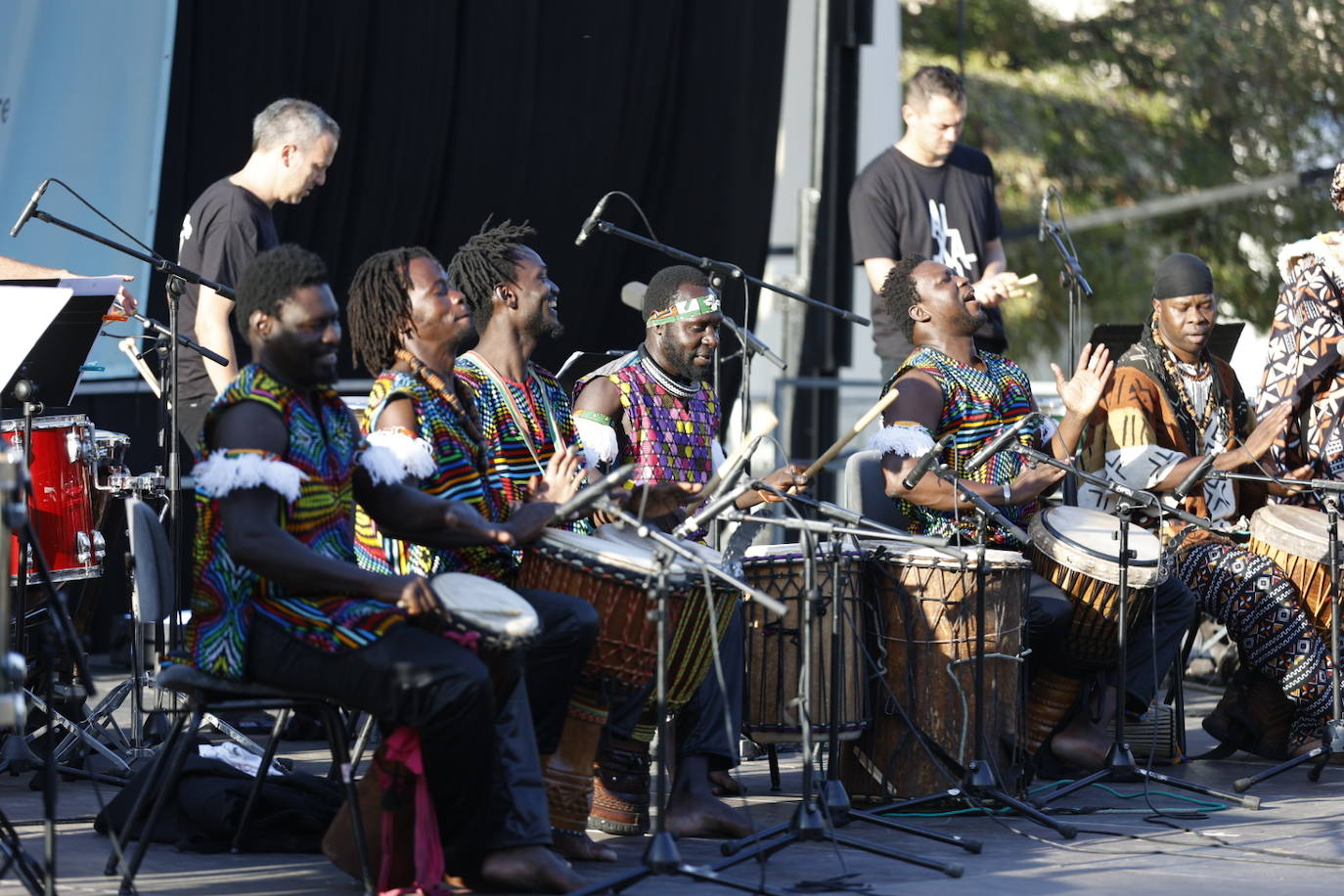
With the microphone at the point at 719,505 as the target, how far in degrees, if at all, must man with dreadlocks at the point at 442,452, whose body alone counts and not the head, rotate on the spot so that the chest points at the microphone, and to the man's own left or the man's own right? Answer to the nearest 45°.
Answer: approximately 45° to the man's own right

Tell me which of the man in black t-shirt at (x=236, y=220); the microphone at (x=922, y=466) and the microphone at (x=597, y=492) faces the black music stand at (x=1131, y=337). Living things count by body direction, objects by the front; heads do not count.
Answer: the man in black t-shirt

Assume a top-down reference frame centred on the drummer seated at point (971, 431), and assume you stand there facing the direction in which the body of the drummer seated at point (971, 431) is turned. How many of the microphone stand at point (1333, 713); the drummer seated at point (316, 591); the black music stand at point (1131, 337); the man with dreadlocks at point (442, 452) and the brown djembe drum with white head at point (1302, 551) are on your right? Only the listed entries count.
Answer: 2

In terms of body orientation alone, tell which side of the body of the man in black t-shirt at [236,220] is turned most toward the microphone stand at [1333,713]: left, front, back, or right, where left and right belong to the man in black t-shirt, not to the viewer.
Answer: front

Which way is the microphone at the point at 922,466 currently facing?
to the viewer's left

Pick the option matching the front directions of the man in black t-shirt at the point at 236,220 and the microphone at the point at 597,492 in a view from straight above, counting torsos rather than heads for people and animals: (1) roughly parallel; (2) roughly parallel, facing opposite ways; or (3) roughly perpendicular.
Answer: roughly parallel, facing opposite ways

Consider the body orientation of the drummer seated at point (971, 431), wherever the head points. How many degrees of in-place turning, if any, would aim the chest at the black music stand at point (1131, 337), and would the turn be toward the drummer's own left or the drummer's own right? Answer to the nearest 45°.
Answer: approximately 90° to the drummer's own left

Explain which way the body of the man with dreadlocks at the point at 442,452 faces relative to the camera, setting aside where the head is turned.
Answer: to the viewer's right

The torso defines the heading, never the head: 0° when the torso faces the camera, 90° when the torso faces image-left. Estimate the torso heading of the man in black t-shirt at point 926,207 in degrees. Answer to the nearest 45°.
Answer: approximately 315°

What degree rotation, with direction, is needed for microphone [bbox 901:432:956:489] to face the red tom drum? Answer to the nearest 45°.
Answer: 0° — it already faces it

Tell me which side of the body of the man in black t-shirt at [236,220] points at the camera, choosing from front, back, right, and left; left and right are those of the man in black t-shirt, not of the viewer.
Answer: right

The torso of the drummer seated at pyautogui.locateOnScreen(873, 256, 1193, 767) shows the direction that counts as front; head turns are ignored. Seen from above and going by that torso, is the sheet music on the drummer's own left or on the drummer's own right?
on the drummer's own right

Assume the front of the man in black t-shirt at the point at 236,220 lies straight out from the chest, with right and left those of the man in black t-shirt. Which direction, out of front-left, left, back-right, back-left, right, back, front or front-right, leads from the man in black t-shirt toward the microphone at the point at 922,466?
front-right
